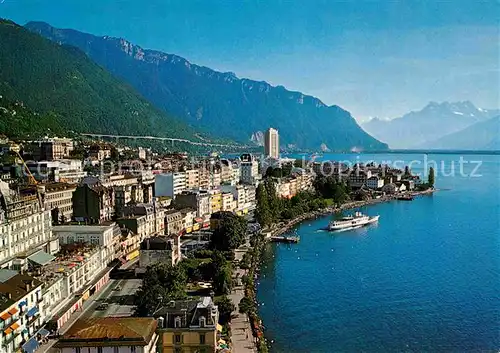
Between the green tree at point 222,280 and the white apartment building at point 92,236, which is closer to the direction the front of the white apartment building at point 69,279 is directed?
the green tree

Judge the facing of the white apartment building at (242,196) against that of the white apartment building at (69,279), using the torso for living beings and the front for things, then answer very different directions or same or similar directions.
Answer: same or similar directions

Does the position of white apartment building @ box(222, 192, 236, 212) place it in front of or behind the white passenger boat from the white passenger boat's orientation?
behind

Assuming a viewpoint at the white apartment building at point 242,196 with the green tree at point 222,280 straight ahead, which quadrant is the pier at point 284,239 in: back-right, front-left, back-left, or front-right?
front-left

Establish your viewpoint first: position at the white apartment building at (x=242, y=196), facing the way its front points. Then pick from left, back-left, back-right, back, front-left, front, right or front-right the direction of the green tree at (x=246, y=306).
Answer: front-right

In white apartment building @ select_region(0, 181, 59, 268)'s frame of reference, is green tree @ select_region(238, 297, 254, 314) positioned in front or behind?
in front

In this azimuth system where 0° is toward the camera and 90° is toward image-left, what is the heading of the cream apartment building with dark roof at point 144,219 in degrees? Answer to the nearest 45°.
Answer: approximately 315°

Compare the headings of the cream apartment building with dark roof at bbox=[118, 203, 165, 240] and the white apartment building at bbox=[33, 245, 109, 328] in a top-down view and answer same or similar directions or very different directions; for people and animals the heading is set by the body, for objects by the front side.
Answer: same or similar directions

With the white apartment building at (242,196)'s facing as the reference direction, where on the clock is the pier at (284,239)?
The pier is roughly at 1 o'clock from the white apartment building.

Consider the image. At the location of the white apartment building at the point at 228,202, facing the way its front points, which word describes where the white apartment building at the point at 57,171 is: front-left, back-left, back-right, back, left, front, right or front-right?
back-right

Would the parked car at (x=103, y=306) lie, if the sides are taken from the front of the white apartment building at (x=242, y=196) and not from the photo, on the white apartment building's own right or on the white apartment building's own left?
on the white apartment building's own right
